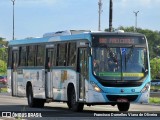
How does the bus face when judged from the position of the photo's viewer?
facing the viewer and to the right of the viewer
